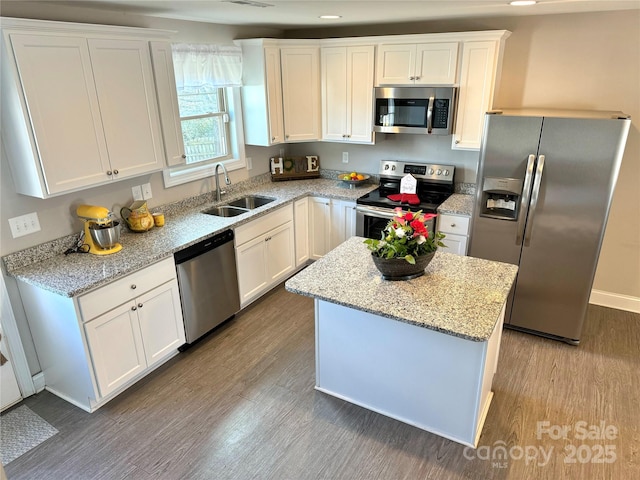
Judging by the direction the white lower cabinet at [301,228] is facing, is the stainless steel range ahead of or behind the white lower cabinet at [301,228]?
ahead

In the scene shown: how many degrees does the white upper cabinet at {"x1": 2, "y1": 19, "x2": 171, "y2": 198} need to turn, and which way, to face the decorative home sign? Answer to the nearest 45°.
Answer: approximately 90° to its left

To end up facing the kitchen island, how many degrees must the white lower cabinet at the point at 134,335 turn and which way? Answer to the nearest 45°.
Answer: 0° — it already faces it

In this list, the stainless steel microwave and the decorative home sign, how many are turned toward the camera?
2

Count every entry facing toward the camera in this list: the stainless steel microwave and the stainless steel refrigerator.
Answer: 2

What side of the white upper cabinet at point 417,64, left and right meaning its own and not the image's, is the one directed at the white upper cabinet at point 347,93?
right

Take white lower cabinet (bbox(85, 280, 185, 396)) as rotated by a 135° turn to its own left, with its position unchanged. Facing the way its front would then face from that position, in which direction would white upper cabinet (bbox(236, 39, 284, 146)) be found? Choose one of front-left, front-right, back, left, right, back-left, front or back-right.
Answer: front-right

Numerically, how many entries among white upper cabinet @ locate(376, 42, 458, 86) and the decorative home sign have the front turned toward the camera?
2

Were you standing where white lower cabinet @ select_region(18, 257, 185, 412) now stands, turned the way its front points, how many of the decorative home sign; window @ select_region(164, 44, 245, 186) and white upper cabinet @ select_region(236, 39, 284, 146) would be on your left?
3

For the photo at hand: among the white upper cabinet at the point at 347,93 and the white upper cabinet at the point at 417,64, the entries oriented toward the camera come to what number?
2

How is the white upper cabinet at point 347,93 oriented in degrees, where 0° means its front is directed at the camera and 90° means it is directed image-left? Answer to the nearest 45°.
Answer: approximately 0°
